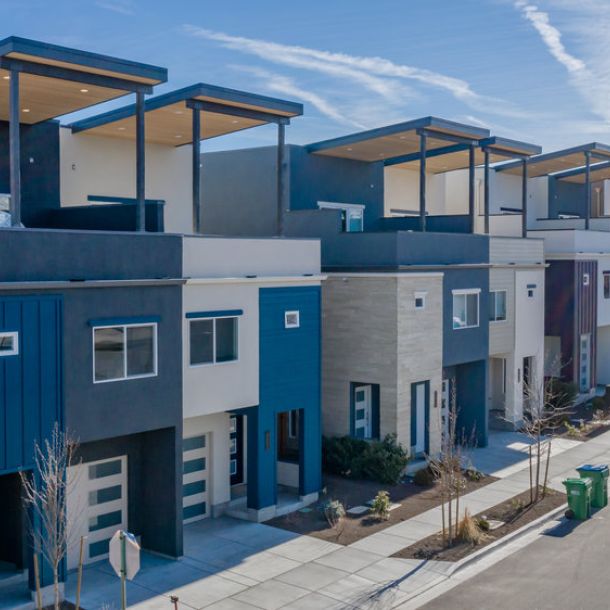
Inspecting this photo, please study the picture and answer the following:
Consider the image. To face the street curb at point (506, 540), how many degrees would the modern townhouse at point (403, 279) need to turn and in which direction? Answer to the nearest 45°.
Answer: approximately 45° to its right

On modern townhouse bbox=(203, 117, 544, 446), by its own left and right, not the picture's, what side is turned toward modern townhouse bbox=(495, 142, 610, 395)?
left

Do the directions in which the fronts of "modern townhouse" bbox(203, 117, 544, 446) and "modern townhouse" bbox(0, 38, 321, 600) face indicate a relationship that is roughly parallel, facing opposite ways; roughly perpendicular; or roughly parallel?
roughly parallel

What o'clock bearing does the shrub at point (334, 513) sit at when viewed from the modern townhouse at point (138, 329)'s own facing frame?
The shrub is roughly at 10 o'clock from the modern townhouse.

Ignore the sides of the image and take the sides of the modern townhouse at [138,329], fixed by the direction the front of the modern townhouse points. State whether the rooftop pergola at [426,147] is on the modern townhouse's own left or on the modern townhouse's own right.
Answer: on the modern townhouse's own left

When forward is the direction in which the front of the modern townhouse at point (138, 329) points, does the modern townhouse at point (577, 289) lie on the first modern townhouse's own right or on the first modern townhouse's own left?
on the first modern townhouse's own left

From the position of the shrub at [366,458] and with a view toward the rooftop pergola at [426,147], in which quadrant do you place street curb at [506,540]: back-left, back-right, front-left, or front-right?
back-right

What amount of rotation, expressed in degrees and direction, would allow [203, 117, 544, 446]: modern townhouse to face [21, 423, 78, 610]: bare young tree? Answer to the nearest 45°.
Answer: approximately 90° to its right

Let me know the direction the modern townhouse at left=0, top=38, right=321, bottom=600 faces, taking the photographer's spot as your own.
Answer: facing the viewer and to the right of the viewer

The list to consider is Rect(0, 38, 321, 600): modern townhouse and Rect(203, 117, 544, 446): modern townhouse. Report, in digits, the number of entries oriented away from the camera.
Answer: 0

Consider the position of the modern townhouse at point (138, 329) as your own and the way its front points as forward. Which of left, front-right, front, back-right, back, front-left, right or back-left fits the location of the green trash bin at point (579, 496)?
front-left

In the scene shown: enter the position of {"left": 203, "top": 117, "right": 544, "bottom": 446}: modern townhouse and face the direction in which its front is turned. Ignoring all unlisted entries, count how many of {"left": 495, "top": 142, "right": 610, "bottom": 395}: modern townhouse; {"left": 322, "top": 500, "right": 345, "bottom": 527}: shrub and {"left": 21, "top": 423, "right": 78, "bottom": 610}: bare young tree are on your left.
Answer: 1
